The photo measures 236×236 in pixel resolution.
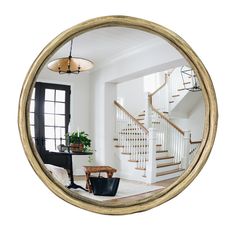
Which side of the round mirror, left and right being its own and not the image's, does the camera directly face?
front
